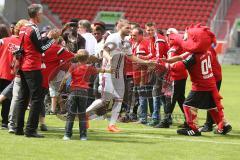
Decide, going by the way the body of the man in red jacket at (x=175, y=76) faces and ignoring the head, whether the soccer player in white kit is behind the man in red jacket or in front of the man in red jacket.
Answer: in front

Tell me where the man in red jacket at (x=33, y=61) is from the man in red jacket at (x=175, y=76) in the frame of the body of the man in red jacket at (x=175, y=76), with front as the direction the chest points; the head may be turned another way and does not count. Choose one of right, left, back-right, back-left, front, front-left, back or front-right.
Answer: front-left

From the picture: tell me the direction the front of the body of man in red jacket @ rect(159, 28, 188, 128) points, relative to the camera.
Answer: to the viewer's left
